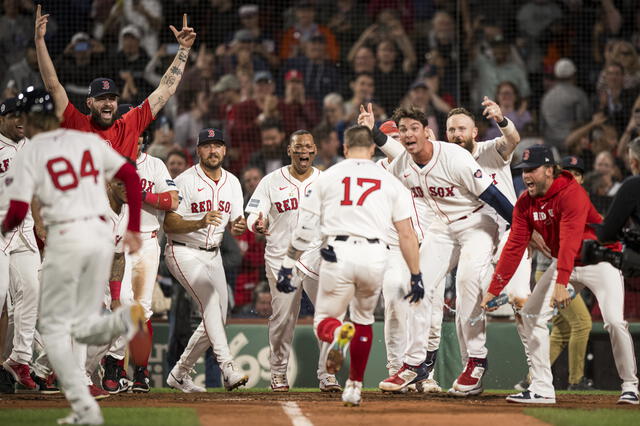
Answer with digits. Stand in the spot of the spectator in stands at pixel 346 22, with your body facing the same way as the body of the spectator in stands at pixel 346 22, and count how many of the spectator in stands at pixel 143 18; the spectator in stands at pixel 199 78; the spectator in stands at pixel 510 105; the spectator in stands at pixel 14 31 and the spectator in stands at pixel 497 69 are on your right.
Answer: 3

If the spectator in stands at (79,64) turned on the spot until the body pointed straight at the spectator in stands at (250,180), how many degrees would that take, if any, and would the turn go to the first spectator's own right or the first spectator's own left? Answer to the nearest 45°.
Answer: approximately 45° to the first spectator's own left

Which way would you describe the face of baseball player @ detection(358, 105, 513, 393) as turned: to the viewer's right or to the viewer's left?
to the viewer's left

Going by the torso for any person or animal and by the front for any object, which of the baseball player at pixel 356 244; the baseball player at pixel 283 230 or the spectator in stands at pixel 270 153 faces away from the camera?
the baseball player at pixel 356 244

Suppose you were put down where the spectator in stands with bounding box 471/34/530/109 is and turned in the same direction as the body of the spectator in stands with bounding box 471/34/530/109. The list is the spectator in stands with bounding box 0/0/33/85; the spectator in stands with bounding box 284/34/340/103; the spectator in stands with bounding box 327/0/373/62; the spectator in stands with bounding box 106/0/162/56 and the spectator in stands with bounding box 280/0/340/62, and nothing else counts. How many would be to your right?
5

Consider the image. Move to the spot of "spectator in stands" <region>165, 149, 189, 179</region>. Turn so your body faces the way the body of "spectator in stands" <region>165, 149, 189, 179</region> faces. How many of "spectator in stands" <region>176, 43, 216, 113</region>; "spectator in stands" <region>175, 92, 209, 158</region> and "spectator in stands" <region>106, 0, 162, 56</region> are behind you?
3

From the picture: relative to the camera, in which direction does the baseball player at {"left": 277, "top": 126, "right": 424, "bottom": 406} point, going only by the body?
away from the camera

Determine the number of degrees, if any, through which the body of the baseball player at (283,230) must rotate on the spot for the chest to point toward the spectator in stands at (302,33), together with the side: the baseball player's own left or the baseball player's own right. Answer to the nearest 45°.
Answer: approximately 180°

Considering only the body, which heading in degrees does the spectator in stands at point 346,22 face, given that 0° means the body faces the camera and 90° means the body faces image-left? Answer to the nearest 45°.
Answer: approximately 0°

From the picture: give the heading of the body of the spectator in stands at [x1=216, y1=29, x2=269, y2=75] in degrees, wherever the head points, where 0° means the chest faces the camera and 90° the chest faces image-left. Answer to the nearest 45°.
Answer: approximately 0°
